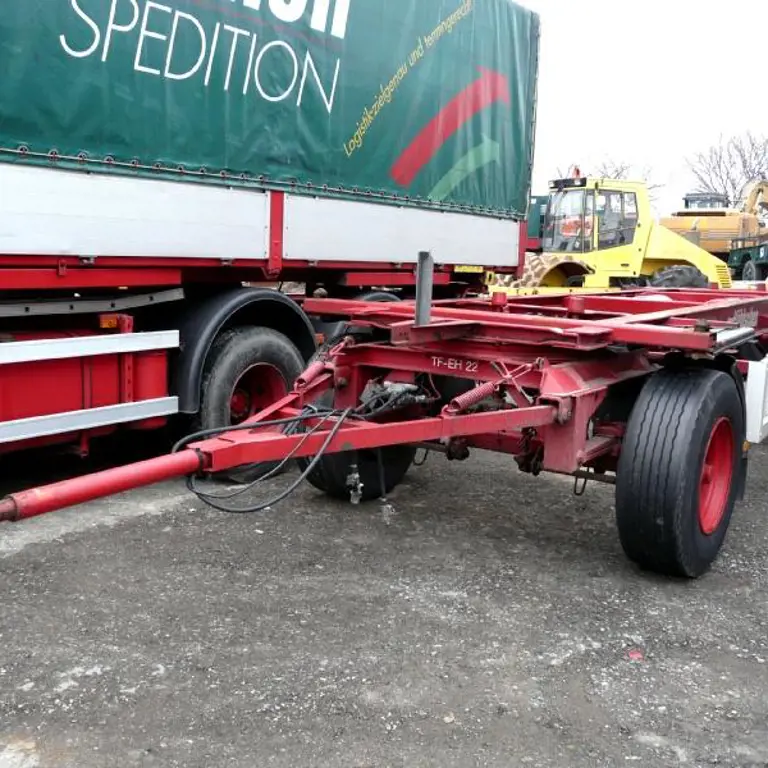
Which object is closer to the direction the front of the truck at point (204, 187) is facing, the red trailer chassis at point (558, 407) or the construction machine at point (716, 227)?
the red trailer chassis

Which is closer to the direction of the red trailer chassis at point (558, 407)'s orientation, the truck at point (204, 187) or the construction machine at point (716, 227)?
the truck

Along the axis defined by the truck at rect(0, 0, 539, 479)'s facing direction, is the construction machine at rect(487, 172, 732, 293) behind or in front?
behind

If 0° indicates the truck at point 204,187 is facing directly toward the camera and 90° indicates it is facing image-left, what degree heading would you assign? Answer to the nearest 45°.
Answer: approximately 45°

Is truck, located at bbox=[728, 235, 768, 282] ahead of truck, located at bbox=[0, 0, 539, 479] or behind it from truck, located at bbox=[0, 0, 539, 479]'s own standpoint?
behind

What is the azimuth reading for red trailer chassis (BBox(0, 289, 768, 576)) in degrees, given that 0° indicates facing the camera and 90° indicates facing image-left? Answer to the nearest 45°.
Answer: approximately 45°
